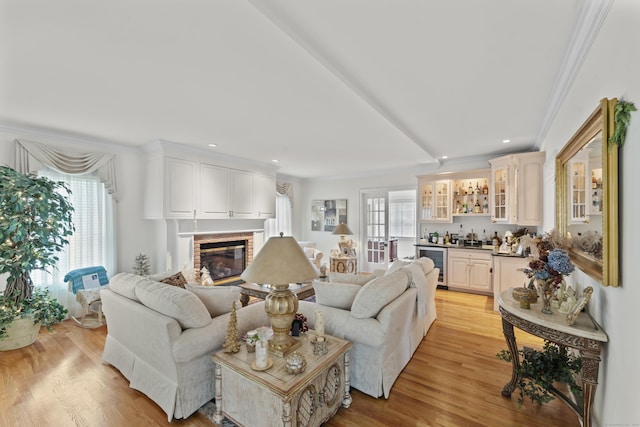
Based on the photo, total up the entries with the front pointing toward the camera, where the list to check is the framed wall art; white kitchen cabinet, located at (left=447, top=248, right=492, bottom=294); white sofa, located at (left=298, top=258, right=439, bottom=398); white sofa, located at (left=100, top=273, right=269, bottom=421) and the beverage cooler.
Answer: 3

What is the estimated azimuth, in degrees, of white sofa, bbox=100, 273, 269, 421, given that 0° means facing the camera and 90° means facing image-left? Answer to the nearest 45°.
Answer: approximately 225°

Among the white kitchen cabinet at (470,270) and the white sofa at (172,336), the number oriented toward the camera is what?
1

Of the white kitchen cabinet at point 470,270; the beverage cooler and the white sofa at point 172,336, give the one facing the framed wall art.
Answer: the white sofa

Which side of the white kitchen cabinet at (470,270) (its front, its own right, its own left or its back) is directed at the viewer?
front

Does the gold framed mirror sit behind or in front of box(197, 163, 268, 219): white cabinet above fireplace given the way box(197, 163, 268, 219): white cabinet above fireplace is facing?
in front

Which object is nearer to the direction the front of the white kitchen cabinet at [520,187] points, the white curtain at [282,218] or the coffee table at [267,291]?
the coffee table

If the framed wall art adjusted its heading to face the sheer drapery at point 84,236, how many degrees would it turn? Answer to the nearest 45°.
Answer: approximately 45° to its right

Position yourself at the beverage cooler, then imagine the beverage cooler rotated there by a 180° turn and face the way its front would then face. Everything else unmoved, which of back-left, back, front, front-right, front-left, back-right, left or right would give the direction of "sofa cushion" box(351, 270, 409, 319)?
back

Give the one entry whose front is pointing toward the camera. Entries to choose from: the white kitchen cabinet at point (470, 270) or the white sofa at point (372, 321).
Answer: the white kitchen cabinet

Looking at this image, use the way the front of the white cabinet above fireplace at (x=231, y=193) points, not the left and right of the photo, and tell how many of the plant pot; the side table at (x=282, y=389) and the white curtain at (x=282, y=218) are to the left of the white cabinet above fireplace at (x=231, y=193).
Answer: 1

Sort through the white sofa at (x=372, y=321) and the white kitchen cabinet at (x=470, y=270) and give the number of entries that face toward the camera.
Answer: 1

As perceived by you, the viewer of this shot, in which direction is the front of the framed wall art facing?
facing the viewer

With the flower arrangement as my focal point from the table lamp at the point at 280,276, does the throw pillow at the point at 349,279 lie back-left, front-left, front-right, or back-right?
front-left

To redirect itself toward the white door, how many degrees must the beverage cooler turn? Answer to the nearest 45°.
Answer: approximately 135° to its right

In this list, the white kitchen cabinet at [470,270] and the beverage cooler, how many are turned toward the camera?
2

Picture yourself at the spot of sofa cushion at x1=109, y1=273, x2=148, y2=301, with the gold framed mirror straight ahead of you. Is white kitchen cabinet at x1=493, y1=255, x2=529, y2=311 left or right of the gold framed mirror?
left
